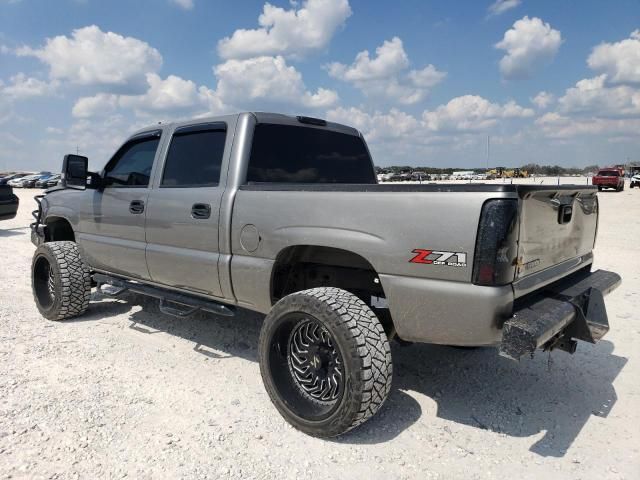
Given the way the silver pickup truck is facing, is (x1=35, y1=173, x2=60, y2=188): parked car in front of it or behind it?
in front

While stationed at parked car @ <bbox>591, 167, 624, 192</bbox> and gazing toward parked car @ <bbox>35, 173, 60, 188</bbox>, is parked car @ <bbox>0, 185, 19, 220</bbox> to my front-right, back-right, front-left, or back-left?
front-left

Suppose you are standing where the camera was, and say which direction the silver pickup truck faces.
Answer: facing away from the viewer and to the left of the viewer

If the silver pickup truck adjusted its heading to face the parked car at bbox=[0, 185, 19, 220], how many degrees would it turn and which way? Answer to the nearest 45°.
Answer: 0° — it already faces it

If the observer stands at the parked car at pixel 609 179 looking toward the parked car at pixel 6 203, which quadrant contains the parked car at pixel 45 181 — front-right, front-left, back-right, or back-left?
front-right
